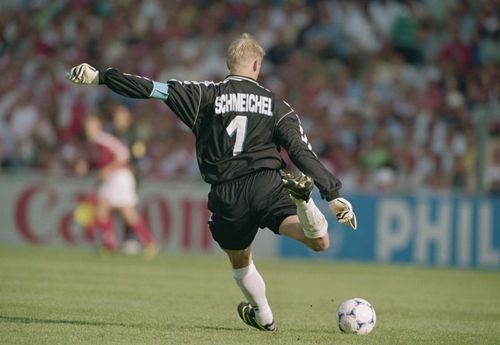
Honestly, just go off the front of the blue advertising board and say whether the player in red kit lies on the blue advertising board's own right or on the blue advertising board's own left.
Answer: on the blue advertising board's own right

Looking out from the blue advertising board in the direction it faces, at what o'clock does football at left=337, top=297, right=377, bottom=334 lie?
The football is roughly at 12 o'clock from the blue advertising board.

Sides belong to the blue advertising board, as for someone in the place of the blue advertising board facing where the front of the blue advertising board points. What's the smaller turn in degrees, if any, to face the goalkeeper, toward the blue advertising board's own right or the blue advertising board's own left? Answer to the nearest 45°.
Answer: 0° — it already faces them

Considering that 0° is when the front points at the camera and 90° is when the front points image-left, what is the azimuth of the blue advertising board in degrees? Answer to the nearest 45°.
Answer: approximately 0°

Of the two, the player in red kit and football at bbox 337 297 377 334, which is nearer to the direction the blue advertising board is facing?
the football
